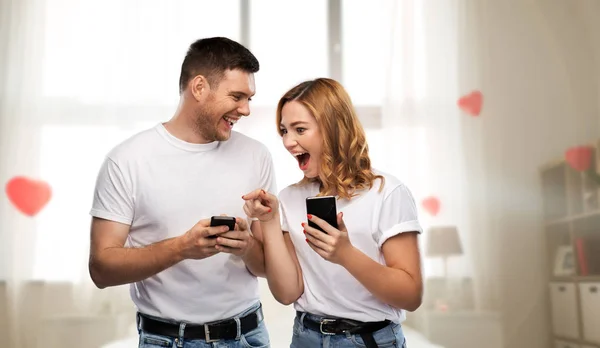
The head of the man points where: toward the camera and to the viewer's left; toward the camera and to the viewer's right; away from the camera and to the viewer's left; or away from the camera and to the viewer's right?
toward the camera and to the viewer's right

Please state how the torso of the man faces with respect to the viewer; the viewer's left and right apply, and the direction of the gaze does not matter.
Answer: facing the viewer and to the right of the viewer

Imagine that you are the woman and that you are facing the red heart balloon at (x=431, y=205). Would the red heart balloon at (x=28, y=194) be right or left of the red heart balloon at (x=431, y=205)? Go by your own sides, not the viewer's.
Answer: left

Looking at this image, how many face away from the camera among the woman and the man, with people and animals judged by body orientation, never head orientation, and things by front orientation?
0

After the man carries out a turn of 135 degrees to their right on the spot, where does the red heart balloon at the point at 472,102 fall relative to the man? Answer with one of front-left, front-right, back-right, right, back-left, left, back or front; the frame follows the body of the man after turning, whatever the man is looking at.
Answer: back-right

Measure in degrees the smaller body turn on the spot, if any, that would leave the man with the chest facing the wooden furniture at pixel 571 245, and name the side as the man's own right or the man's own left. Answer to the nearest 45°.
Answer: approximately 90° to the man's own left

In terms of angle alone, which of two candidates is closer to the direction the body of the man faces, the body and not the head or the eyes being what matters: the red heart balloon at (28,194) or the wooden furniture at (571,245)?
the wooden furniture

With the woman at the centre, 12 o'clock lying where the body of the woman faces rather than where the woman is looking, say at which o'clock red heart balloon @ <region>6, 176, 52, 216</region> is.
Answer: The red heart balloon is roughly at 3 o'clock from the woman.

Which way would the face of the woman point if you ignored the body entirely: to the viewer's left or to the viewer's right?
to the viewer's left

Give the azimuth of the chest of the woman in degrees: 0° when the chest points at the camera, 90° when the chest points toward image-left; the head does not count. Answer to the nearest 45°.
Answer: approximately 45°

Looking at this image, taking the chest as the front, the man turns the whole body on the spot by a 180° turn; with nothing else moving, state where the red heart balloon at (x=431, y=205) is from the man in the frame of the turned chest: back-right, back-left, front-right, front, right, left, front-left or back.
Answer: right

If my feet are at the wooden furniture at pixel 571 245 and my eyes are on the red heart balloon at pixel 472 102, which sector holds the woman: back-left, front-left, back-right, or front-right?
front-left
